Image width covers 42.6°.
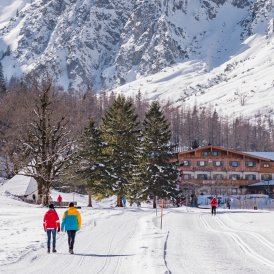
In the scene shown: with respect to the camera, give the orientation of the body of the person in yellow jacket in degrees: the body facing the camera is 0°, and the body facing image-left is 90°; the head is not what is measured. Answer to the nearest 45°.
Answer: approximately 180°
